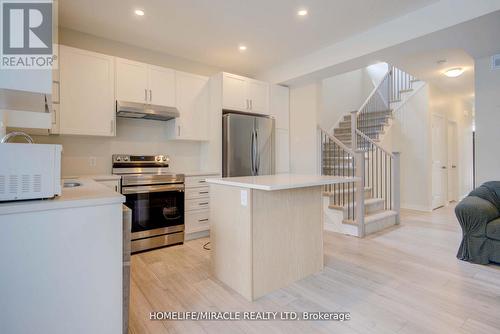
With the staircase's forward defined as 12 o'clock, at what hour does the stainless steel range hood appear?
The stainless steel range hood is roughly at 3 o'clock from the staircase.

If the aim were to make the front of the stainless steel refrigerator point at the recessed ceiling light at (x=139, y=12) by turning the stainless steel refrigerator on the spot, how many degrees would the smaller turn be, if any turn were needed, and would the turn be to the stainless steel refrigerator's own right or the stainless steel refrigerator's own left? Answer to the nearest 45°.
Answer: approximately 90° to the stainless steel refrigerator's own right

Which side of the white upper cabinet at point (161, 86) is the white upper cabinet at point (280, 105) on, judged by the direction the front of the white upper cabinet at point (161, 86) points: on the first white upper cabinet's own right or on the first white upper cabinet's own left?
on the first white upper cabinet's own left

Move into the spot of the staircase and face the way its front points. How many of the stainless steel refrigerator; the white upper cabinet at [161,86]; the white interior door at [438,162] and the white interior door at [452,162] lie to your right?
2

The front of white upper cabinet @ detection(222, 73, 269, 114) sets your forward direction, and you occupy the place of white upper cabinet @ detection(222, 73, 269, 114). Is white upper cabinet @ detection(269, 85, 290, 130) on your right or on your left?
on your left

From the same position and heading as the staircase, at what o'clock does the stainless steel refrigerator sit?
The stainless steel refrigerator is roughly at 3 o'clock from the staircase.

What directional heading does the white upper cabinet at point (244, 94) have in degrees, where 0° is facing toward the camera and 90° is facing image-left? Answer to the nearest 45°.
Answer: approximately 315°

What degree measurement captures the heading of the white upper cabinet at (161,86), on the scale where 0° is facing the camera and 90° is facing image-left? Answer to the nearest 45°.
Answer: approximately 0°

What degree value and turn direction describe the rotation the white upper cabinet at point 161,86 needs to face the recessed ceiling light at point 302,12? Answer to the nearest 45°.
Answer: approximately 45° to its left
